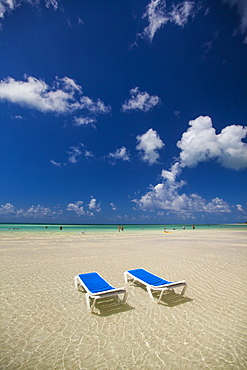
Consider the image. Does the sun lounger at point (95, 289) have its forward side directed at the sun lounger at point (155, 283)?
no
